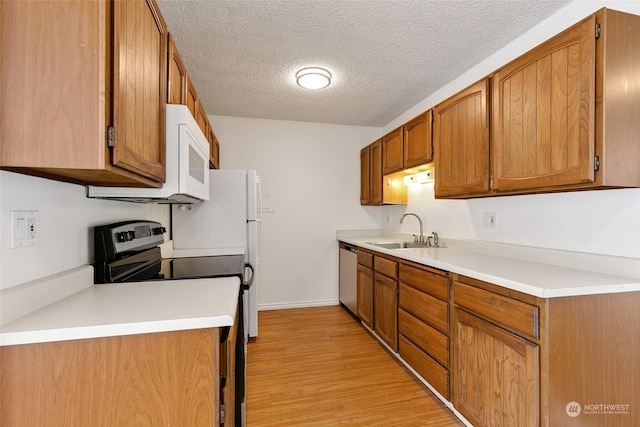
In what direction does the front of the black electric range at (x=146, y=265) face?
to the viewer's right

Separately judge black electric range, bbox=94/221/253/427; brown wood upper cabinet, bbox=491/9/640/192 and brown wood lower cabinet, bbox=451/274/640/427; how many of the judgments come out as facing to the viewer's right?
1

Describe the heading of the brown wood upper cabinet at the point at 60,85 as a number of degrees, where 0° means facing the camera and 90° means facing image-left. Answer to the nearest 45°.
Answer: approximately 315°

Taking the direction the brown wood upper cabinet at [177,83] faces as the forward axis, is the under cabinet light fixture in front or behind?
in front

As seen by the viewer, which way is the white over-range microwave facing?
to the viewer's right

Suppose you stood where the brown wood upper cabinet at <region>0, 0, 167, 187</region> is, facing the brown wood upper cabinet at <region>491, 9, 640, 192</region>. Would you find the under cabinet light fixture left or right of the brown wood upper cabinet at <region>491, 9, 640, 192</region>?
left

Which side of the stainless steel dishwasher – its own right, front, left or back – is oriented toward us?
left

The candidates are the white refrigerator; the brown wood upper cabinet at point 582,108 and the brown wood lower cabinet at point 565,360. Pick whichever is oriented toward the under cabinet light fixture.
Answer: the white refrigerator

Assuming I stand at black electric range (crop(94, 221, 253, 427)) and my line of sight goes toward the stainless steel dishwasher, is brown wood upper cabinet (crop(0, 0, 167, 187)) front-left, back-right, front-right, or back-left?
back-right

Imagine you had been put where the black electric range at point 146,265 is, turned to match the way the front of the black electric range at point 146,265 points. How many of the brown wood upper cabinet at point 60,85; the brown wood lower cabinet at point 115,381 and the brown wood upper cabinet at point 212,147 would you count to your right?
2

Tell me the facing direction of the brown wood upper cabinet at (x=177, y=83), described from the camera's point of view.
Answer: facing to the right of the viewer

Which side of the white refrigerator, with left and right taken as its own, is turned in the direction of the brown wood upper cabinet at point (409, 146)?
front

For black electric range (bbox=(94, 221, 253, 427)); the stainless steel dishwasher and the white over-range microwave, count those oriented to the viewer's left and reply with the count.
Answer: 1

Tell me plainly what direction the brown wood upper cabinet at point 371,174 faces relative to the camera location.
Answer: facing to the left of the viewer

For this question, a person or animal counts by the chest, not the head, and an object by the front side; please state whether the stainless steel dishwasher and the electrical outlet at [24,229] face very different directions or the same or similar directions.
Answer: very different directions

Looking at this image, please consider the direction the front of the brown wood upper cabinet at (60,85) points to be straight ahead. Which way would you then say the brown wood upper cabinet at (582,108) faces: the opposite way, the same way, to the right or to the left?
the opposite way
